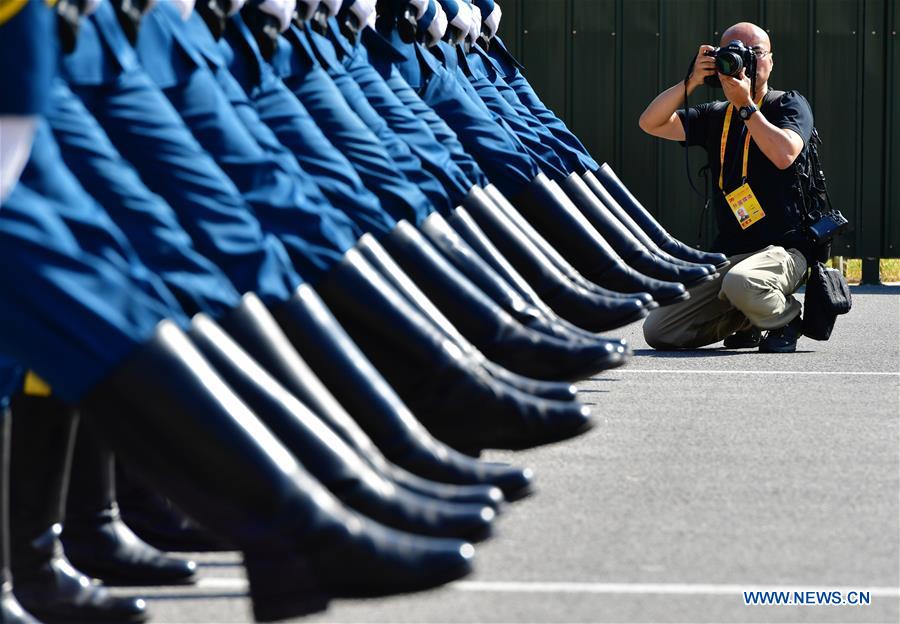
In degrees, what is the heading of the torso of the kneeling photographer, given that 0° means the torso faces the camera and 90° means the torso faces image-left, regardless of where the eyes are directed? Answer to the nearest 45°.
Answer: approximately 45°

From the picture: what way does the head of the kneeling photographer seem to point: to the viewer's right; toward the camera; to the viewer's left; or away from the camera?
toward the camera
